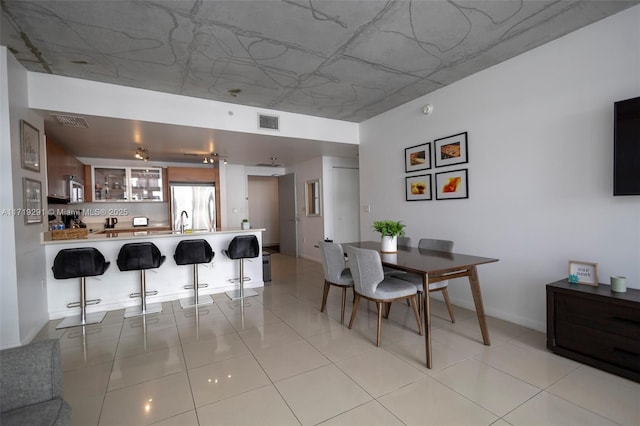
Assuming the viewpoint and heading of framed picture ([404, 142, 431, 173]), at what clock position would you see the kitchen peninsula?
The kitchen peninsula is roughly at 1 o'clock from the framed picture.

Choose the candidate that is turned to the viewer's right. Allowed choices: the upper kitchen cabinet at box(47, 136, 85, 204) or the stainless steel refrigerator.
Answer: the upper kitchen cabinet

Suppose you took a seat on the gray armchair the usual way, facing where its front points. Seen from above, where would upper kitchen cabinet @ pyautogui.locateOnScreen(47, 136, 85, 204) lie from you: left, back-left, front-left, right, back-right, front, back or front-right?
back-left

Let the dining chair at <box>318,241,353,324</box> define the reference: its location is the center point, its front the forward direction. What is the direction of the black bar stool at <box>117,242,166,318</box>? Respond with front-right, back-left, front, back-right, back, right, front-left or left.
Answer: back-left

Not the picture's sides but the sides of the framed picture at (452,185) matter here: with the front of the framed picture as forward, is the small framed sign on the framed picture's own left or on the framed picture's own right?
on the framed picture's own left

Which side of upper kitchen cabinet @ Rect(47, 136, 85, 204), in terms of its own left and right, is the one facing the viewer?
right

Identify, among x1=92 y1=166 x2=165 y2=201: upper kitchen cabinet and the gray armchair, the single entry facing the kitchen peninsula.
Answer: the upper kitchen cabinet

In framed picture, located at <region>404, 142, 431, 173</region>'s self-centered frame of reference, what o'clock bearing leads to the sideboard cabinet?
The sideboard cabinet is roughly at 9 o'clock from the framed picture.

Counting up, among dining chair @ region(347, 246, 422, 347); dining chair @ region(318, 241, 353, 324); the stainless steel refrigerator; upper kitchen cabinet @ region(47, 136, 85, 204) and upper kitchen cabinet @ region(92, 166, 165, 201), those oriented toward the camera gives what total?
2

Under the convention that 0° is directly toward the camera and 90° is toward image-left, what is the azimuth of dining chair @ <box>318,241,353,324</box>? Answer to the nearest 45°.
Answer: approximately 225°

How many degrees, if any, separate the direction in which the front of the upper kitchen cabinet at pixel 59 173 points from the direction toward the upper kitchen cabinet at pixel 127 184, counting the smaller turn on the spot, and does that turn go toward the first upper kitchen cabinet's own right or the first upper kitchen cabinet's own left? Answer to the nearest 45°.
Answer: approximately 45° to the first upper kitchen cabinet's own left

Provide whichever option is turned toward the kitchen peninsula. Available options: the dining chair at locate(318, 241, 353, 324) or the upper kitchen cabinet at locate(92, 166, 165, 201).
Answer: the upper kitchen cabinet

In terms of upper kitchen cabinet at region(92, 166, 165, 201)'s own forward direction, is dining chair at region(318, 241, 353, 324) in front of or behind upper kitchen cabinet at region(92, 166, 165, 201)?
in front

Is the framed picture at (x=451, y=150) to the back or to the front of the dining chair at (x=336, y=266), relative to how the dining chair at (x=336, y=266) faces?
to the front

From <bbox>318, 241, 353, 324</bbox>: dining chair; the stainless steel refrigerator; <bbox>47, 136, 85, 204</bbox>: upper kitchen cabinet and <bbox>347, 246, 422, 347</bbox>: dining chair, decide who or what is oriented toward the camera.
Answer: the stainless steel refrigerator
